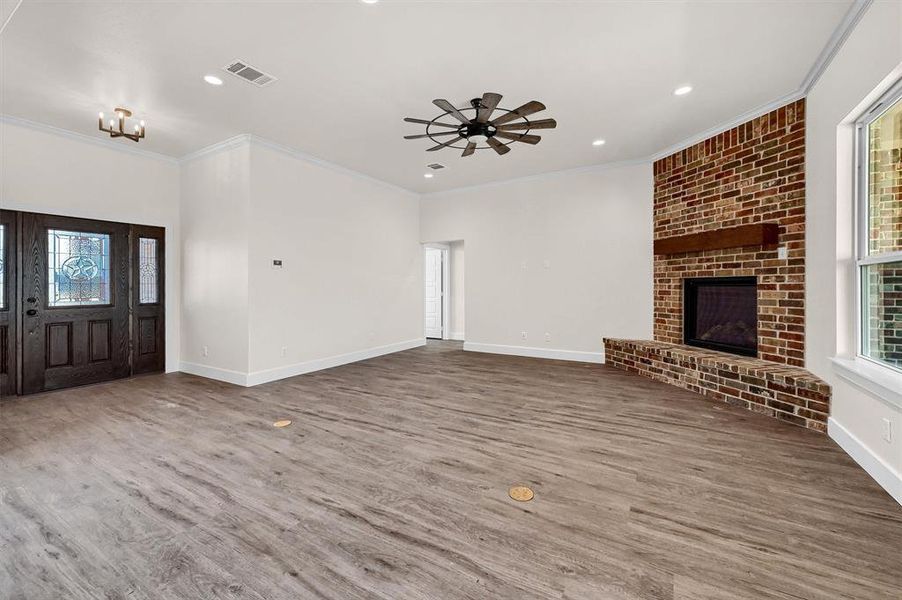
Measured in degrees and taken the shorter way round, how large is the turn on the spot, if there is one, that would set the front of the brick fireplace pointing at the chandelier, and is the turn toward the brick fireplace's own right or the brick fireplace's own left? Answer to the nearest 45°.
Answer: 0° — it already faces it

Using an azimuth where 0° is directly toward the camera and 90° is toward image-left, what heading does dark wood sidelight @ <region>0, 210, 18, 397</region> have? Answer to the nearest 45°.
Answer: approximately 0°

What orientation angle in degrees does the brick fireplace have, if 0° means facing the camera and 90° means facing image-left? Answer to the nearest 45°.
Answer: approximately 45°

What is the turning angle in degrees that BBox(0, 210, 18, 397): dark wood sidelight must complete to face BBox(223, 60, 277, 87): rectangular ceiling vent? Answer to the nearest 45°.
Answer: approximately 45° to its left

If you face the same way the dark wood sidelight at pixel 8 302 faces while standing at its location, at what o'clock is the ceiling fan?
The ceiling fan is roughly at 11 o'clock from the dark wood sidelight.

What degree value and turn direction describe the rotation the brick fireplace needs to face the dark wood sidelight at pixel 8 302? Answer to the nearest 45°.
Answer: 0° — it already faces it
